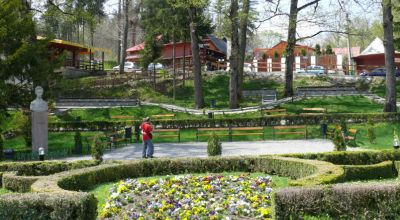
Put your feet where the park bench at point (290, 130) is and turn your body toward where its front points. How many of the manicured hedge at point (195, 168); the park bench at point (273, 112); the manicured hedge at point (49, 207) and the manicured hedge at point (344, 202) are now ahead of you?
3

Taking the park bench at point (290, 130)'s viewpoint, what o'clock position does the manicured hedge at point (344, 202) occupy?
The manicured hedge is roughly at 12 o'clock from the park bench.

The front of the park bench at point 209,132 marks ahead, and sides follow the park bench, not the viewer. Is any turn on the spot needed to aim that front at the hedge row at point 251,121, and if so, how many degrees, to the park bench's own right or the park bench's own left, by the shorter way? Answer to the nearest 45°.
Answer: approximately 135° to the park bench's own left

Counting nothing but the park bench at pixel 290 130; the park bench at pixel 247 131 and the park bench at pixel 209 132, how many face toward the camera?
3

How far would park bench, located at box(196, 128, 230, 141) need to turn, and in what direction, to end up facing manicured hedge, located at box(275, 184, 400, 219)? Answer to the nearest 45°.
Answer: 0° — it already faces it

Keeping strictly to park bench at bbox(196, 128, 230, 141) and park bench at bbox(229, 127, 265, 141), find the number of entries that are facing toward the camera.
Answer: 2

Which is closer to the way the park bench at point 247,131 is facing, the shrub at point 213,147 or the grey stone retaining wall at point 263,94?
the shrub

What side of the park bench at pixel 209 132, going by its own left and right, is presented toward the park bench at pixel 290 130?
left

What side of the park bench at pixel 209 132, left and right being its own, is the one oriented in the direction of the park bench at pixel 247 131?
left

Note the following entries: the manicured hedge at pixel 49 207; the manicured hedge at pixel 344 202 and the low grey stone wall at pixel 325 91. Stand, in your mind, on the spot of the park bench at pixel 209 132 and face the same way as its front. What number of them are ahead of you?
2

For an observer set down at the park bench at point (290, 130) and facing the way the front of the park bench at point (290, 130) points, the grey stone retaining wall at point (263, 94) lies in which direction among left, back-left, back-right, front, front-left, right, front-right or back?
back

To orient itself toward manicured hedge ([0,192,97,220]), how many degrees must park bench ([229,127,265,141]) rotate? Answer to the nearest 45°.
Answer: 0° — it already faces it
